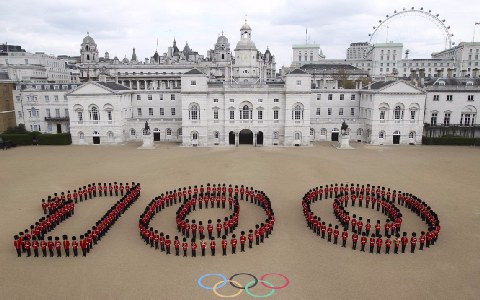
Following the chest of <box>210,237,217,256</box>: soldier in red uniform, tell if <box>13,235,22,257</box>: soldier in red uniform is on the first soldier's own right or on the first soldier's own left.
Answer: on the first soldier's own right

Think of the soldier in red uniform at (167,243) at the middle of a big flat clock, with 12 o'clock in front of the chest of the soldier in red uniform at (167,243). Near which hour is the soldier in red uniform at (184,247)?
the soldier in red uniform at (184,247) is roughly at 10 o'clock from the soldier in red uniform at (167,243).

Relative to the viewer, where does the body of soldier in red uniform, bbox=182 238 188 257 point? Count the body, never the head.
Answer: toward the camera

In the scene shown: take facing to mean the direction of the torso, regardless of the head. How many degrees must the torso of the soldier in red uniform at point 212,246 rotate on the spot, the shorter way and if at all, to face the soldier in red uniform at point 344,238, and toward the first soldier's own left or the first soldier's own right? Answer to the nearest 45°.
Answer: approximately 90° to the first soldier's own left

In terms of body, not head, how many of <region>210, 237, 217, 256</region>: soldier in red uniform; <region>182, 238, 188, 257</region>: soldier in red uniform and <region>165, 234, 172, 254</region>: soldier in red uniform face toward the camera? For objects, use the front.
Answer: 3

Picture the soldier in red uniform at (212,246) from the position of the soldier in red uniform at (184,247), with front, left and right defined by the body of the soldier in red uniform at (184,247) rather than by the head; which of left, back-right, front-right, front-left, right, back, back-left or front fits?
left

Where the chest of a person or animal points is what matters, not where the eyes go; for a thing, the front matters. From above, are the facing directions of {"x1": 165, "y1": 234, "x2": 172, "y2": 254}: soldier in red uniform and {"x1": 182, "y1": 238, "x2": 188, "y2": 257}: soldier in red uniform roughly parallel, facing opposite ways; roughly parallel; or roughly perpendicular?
roughly parallel

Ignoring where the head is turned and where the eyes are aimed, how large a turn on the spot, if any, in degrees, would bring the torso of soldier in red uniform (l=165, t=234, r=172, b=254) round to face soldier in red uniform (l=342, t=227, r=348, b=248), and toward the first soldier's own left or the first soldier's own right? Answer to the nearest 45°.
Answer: approximately 90° to the first soldier's own left

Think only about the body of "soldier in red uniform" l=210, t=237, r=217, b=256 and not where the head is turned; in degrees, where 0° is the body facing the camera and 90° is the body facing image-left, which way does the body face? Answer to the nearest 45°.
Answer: approximately 0°

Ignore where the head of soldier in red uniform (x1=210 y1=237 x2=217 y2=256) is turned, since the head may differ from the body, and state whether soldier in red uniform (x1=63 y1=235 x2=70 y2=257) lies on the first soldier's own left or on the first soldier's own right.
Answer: on the first soldier's own right

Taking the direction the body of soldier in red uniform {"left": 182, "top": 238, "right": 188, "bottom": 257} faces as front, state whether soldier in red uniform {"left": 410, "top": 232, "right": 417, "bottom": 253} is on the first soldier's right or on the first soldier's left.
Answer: on the first soldier's left

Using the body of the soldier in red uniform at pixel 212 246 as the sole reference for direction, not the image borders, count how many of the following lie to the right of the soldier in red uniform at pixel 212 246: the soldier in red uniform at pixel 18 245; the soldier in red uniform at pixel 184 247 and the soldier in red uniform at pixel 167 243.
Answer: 3

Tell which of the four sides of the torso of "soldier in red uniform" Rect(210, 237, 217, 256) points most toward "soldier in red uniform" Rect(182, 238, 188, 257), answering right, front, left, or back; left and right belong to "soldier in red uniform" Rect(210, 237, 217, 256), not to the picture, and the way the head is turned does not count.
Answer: right

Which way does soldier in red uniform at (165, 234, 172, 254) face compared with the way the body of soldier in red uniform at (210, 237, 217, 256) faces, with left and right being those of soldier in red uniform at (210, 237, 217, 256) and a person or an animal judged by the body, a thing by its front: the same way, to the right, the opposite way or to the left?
the same way

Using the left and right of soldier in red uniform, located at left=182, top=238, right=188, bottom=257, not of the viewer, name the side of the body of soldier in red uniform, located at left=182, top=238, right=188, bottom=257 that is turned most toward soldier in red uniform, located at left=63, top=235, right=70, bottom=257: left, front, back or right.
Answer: right

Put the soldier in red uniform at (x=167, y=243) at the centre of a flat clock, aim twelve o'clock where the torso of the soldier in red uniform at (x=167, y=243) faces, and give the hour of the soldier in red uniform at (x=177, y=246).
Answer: the soldier in red uniform at (x=177, y=246) is roughly at 10 o'clock from the soldier in red uniform at (x=167, y=243).

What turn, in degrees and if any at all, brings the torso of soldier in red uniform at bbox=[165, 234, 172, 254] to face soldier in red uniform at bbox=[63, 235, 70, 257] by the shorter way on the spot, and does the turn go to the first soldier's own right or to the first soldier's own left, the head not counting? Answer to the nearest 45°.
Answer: approximately 90° to the first soldier's own right
